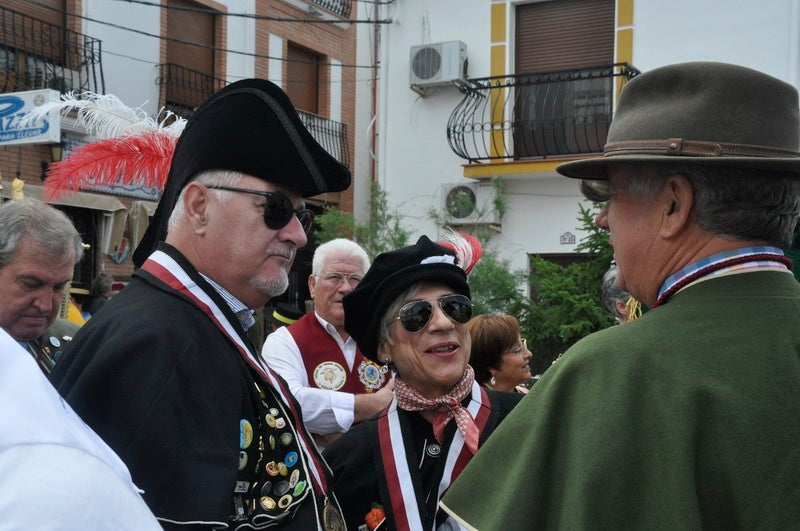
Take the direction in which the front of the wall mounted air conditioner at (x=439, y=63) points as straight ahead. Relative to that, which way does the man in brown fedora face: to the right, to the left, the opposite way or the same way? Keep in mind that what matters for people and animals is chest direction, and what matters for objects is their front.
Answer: to the right

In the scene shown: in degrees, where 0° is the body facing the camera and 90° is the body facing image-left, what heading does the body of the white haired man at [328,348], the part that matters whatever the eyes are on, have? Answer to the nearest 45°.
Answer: approximately 315°

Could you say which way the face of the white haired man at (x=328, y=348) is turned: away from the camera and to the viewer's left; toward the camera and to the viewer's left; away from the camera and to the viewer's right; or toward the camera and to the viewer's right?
toward the camera and to the viewer's right

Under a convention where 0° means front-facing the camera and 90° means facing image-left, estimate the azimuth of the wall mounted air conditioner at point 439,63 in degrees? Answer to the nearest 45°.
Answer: approximately 45°

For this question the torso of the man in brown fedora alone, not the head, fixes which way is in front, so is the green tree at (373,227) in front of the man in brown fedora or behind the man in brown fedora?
in front

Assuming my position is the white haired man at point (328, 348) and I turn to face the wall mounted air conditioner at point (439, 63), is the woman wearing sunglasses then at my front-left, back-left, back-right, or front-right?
back-right

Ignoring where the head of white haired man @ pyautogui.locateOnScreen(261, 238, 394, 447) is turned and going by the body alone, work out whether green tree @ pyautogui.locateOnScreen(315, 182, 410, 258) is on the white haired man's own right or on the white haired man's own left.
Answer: on the white haired man's own left

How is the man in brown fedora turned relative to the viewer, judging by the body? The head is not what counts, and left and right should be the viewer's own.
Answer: facing away from the viewer and to the left of the viewer

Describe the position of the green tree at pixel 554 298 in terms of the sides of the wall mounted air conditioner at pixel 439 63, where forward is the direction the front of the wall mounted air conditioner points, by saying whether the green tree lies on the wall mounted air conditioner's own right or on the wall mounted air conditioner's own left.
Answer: on the wall mounted air conditioner's own left

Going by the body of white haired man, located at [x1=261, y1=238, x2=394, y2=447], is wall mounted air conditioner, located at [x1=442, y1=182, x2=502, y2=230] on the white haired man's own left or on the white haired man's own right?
on the white haired man's own left

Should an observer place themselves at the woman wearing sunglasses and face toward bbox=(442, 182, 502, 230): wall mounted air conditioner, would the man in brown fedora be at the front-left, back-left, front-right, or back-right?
back-right

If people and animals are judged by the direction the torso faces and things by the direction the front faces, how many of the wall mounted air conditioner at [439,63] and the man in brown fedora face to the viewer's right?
0

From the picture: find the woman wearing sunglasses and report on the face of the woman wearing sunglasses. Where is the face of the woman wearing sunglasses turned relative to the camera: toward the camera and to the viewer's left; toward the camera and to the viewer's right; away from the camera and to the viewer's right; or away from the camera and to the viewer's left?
toward the camera and to the viewer's right

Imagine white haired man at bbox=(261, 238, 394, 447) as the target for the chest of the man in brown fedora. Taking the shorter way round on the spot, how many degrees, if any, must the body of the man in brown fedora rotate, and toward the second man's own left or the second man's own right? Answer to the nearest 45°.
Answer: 0° — they already face them
